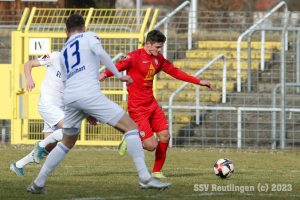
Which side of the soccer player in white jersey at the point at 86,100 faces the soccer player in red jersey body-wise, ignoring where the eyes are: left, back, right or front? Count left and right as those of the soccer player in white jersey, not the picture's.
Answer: front

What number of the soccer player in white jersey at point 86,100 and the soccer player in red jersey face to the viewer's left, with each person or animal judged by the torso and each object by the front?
0

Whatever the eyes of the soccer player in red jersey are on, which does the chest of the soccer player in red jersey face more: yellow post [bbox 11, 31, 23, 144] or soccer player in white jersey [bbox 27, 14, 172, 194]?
the soccer player in white jersey

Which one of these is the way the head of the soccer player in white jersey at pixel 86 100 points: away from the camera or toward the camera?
away from the camera

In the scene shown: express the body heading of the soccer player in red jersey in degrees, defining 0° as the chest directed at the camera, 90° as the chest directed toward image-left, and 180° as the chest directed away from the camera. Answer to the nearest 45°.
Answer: approximately 315°

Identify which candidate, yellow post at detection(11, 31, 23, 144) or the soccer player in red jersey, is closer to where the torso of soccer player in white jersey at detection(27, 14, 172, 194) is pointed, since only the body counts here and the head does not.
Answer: the soccer player in red jersey

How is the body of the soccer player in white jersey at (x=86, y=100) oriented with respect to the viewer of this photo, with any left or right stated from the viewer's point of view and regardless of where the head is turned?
facing away from the viewer and to the right of the viewer

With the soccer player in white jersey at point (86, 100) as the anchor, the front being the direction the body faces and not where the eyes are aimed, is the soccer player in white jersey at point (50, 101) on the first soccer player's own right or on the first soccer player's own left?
on the first soccer player's own left
